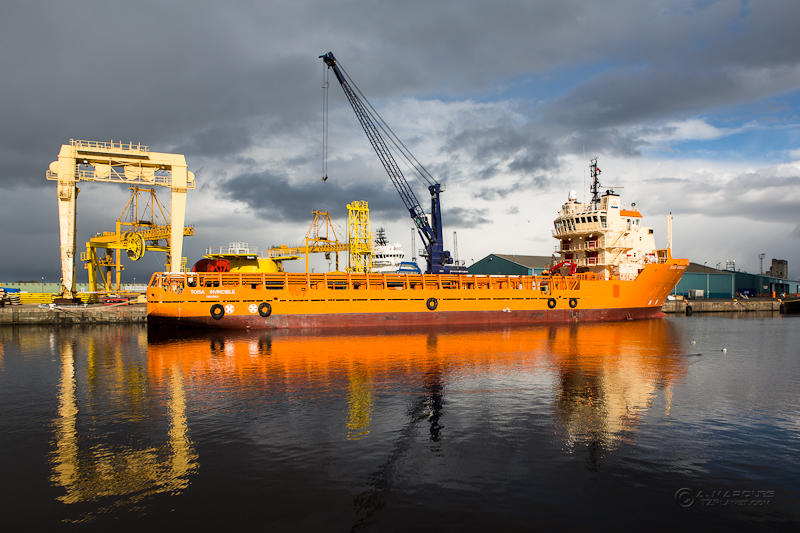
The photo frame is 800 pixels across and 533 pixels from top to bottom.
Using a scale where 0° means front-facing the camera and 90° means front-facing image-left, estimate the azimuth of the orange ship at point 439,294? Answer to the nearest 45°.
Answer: approximately 270°

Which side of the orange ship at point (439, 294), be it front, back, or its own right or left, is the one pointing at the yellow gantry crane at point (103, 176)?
back
